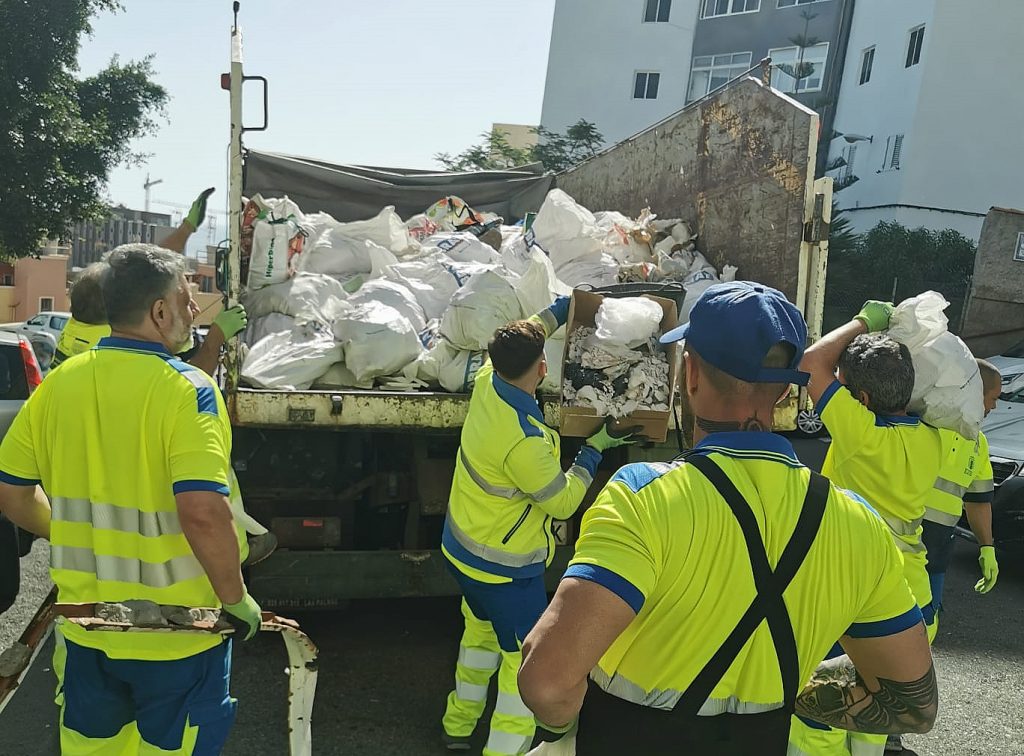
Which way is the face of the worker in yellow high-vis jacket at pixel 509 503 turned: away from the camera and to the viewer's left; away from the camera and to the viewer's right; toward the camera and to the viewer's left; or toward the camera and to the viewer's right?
away from the camera and to the viewer's right

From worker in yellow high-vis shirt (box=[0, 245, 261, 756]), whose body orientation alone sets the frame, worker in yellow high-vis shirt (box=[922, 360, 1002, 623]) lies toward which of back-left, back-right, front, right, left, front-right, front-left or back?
front-right

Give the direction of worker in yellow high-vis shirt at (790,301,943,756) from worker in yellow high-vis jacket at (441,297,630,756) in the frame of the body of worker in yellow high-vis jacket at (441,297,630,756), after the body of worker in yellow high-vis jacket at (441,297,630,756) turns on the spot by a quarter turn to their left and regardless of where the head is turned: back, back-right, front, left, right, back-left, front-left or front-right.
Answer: back-right

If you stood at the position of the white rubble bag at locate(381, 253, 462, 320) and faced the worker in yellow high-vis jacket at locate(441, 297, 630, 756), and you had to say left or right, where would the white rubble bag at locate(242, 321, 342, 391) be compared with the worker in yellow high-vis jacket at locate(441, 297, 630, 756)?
right

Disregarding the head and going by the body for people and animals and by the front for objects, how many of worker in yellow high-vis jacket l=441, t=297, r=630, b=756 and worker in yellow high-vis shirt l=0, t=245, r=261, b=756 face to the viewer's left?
0

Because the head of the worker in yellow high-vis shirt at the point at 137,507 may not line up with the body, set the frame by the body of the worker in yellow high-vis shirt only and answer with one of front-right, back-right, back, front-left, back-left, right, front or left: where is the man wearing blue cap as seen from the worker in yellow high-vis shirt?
right

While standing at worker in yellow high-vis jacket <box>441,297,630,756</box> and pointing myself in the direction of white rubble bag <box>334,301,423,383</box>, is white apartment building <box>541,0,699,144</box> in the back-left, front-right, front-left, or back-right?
front-right

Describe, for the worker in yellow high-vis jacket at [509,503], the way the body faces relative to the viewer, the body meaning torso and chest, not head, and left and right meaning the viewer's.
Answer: facing away from the viewer and to the right of the viewer

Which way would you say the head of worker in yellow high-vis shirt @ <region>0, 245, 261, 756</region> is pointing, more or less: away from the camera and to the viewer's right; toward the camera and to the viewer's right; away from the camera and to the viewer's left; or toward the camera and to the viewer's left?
away from the camera and to the viewer's right

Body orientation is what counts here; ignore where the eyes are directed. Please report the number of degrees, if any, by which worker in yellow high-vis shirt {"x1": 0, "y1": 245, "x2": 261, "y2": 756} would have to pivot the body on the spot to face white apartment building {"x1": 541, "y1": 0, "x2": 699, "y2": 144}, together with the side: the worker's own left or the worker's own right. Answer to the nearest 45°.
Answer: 0° — they already face it

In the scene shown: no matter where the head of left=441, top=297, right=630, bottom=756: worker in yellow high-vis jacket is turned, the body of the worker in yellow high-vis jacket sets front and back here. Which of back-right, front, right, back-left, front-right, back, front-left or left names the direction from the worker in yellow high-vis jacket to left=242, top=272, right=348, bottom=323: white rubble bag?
left

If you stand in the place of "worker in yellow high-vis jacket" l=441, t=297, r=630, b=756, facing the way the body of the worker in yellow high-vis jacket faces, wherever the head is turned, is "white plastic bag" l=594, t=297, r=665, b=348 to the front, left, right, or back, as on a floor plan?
front

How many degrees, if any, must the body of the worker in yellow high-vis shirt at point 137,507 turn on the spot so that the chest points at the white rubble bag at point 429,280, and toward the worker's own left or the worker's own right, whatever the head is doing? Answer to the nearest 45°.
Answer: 0° — they already face it

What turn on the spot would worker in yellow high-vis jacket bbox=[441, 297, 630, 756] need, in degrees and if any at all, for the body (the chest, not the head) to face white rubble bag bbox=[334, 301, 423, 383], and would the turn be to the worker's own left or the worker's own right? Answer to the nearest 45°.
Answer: approximately 90° to the worker's own left

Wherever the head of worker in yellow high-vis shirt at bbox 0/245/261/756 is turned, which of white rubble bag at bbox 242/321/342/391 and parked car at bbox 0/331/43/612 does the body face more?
the white rubble bag

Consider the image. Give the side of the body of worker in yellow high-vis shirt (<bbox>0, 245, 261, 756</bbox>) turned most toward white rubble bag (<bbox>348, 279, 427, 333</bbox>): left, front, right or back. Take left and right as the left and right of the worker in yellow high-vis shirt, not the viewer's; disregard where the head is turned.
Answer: front

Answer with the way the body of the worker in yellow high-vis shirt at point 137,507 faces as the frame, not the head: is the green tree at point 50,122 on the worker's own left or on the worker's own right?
on the worker's own left

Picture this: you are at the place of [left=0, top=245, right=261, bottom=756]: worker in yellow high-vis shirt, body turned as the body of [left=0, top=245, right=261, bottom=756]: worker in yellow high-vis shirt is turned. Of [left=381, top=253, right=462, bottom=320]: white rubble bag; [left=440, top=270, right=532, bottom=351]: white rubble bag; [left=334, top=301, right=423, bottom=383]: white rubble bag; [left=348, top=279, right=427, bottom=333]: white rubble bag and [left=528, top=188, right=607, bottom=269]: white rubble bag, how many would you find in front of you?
5

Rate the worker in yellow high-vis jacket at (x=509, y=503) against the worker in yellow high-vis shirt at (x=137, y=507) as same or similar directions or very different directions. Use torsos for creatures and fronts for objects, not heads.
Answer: same or similar directions

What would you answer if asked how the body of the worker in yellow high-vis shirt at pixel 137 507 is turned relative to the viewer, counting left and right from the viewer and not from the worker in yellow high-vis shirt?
facing away from the viewer and to the right of the viewer

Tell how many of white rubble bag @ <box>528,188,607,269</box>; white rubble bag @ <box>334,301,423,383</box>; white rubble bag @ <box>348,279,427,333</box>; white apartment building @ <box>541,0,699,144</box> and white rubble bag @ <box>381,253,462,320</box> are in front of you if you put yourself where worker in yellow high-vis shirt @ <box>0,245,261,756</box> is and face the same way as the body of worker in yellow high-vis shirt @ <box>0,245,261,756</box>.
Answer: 5
